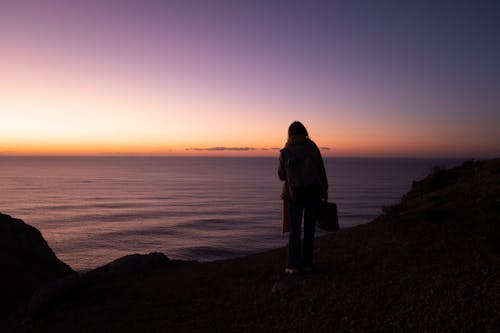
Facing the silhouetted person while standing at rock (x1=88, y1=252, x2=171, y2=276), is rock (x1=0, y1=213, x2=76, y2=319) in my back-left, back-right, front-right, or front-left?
back-right

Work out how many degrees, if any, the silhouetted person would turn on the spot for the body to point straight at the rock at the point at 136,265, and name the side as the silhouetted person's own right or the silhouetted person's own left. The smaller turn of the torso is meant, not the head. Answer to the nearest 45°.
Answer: approximately 45° to the silhouetted person's own left

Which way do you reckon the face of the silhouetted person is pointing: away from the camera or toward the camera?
away from the camera

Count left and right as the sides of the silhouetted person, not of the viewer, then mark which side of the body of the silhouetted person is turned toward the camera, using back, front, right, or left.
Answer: back
